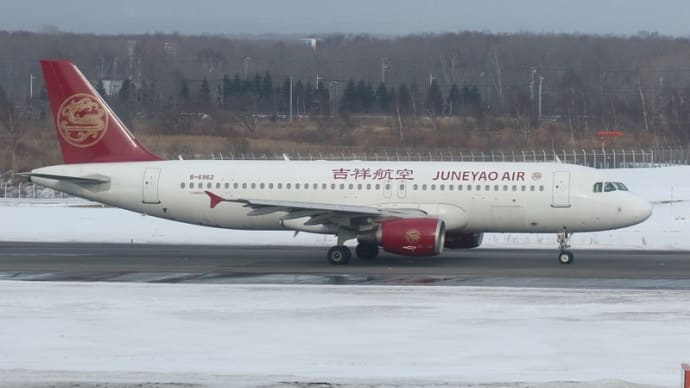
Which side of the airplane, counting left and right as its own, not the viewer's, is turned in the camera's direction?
right
